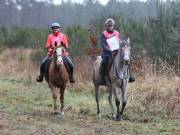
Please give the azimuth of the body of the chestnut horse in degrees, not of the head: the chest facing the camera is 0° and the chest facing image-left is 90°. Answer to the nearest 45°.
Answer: approximately 0°
